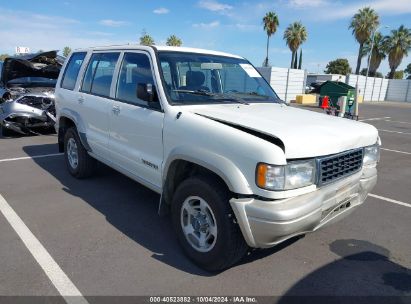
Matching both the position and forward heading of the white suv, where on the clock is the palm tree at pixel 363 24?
The palm tree is roughly at 8 o'clock from the white suv.

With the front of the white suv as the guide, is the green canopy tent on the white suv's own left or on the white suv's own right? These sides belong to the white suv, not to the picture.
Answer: on the white suv's own left

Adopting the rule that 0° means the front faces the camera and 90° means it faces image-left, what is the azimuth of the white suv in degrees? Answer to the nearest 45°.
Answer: approximately 315°

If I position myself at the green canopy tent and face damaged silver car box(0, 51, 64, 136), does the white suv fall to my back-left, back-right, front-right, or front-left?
front-left

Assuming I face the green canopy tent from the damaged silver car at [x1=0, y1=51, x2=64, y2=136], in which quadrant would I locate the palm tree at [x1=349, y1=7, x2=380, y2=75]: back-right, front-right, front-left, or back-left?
front-left

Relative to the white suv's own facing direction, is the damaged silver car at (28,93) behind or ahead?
behind
